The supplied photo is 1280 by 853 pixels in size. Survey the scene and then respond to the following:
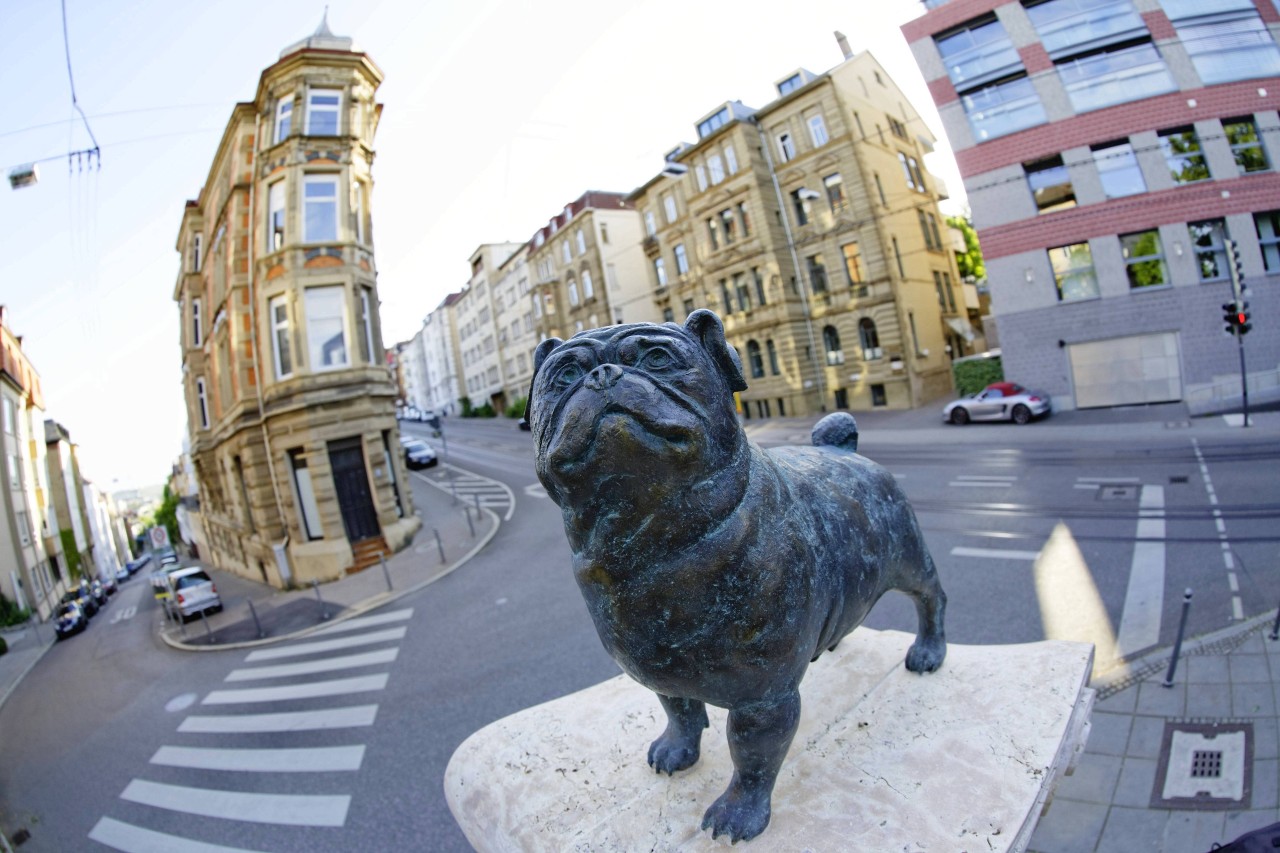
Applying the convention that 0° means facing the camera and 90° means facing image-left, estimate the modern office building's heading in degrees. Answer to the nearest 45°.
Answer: approximately 0°

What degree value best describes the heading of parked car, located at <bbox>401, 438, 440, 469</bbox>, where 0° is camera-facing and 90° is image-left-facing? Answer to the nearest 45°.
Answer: approximately 315°

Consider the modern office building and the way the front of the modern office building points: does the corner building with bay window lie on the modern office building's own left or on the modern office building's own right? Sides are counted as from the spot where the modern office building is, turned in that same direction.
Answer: on the modern office building's own right

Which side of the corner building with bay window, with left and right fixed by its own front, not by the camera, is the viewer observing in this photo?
front

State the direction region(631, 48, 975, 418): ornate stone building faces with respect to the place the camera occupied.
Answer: facing the viewer and to the left of the viewer

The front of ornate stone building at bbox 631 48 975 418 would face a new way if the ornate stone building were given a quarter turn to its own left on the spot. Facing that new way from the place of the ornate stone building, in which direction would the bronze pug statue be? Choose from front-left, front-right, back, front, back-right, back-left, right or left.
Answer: front-right

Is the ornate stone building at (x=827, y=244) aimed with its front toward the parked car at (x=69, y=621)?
yes

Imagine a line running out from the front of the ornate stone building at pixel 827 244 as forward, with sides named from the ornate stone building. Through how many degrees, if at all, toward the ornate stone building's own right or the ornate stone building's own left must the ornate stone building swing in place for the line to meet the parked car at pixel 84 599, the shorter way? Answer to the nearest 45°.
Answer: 0° — it already faces it

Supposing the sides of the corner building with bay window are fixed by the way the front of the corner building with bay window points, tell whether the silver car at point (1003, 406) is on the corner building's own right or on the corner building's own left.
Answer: on the corner building's own left

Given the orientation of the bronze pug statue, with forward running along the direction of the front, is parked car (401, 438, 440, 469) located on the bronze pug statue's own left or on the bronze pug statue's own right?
on the bronze pug statue's own right

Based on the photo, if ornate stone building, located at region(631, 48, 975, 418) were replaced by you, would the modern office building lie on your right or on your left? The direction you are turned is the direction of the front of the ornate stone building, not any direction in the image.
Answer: on your left

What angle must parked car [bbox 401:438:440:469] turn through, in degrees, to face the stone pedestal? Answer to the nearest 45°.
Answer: approximately 45° to its right
